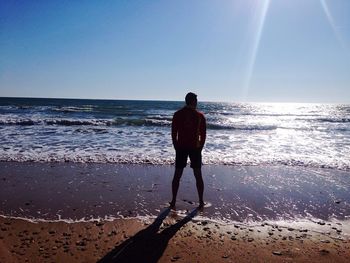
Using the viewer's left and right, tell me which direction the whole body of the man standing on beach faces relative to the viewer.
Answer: facing away from the viewer
